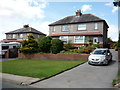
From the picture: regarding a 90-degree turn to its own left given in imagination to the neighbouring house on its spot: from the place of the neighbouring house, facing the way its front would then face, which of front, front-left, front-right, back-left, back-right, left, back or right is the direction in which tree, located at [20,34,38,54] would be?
front-right

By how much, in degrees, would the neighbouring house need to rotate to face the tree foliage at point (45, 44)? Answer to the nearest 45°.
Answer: approximately 45° to its left

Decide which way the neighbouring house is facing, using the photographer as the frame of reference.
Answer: facing the viewer and to the left of the viewer

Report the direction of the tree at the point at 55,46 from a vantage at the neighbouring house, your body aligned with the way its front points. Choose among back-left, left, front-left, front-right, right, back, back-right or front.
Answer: front-left

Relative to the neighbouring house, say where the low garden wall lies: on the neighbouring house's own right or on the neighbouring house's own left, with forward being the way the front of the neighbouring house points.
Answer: on the neighbouring house's own left
